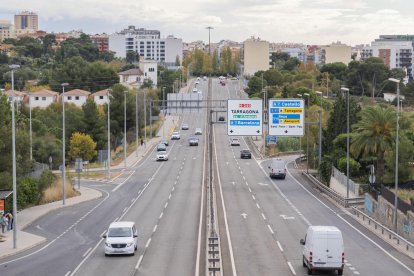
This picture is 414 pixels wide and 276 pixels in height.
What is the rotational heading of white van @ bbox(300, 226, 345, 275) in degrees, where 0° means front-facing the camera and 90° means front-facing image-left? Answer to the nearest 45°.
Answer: approximately 180°

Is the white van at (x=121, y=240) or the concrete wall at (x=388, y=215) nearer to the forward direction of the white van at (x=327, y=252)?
the concrete wall

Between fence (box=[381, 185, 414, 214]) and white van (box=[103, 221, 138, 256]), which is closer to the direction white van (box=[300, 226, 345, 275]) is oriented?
the fence

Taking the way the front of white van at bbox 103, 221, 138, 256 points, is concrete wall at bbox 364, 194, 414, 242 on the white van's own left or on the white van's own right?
on the white van's own left

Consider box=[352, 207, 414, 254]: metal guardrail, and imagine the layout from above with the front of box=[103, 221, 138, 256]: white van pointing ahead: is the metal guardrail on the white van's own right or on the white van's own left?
on the white van's own left

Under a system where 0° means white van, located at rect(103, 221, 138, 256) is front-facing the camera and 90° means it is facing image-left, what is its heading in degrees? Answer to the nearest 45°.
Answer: approximately 0°

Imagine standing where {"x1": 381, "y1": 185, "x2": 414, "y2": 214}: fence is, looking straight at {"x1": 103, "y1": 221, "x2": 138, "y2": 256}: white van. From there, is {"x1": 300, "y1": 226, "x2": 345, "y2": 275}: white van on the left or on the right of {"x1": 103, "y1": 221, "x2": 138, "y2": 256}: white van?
left

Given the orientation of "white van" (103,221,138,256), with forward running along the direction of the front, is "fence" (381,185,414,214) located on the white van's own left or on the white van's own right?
on the white van's own left

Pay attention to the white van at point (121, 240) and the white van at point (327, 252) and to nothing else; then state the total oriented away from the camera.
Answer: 1

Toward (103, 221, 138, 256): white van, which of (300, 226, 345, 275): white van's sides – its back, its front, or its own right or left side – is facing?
left

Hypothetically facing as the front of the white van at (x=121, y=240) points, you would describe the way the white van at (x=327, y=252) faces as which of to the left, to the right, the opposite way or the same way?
the opposite way
